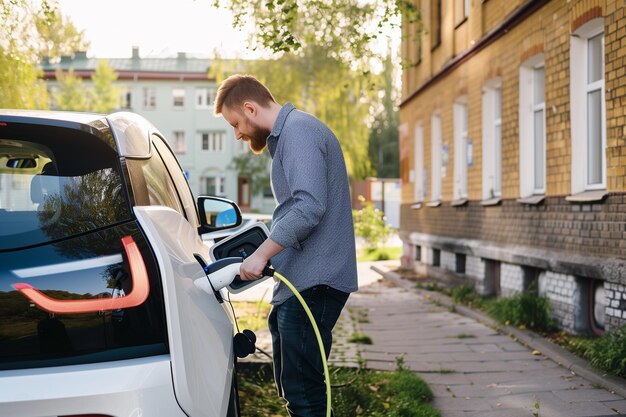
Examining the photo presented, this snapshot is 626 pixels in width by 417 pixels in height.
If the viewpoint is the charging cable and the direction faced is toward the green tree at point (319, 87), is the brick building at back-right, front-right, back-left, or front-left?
front-right

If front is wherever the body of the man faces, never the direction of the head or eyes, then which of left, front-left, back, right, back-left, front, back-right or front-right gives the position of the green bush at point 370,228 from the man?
right

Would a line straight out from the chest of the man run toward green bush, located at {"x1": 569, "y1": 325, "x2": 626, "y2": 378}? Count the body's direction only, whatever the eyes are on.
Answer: no

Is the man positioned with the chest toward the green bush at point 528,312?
no

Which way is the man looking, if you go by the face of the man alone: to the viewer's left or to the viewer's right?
to the viewer's left

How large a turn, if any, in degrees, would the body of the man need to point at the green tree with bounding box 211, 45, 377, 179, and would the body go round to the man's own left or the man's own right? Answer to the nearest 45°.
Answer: approximately 90° to the man's own right

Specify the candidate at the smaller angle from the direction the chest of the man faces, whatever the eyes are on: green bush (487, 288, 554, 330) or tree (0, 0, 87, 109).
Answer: the tree

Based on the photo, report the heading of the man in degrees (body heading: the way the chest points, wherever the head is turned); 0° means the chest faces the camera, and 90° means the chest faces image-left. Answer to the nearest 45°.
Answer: approximately 90°

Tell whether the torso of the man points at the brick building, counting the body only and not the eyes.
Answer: no

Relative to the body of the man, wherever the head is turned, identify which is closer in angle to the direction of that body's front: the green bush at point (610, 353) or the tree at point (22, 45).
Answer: the tree
